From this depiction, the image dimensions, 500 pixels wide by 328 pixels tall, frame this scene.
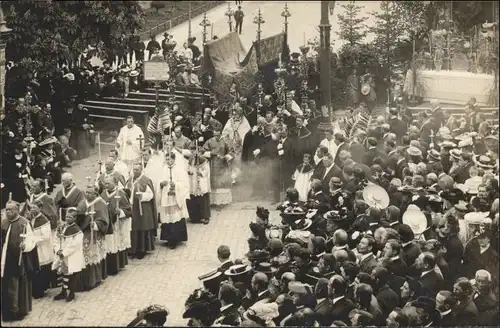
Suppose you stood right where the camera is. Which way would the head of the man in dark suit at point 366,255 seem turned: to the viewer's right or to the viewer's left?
to the viewer's left

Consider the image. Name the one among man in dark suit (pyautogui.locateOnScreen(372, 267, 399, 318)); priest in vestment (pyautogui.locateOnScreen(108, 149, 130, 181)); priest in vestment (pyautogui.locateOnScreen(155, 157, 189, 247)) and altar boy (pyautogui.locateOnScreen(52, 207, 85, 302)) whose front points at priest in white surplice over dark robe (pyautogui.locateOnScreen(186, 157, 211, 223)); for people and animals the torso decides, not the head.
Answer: the man in dark suit

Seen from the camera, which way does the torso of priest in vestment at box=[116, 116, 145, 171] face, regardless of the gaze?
toward the camera

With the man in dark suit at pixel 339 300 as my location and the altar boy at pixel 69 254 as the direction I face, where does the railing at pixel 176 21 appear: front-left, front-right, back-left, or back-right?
front-right

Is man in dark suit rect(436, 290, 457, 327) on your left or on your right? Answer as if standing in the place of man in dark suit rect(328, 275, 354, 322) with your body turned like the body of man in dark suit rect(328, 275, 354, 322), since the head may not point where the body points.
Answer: on your right

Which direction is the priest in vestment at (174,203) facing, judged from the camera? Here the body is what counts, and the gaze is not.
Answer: toward the camera

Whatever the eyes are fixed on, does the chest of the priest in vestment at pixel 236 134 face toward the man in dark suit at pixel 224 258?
yes

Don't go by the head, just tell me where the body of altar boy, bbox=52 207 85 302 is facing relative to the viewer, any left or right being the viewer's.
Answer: facing the viewer and to the left of the viewer

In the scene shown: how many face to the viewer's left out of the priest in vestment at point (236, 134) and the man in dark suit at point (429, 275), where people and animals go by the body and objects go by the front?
1

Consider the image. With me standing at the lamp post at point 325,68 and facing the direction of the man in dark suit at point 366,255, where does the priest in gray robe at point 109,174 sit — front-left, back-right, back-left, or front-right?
front-right

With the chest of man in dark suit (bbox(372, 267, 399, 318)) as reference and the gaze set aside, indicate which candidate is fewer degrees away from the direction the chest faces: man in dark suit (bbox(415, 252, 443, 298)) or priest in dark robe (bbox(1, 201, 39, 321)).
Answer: the priest in dark robe

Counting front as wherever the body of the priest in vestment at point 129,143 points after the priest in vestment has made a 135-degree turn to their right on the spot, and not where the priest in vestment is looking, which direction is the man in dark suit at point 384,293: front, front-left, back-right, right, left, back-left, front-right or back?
back
